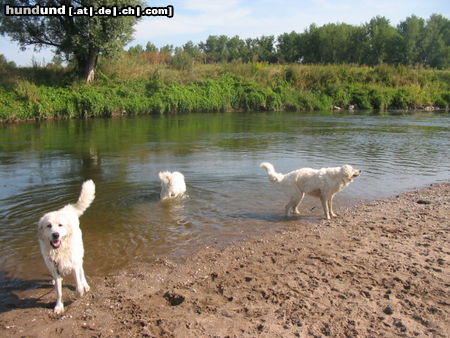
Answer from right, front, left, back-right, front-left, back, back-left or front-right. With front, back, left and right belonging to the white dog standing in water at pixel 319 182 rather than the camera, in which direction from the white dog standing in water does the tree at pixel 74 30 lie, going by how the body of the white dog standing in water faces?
back-left

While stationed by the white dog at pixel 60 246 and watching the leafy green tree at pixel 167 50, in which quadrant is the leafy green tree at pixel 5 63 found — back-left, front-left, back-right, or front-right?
front-left

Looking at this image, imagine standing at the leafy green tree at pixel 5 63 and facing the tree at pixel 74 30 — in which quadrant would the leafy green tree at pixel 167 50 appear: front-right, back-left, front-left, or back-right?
front-left

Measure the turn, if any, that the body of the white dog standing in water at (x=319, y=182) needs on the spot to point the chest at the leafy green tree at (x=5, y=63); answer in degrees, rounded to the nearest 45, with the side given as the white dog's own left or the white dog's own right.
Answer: approximately 135° to the white dog's own left

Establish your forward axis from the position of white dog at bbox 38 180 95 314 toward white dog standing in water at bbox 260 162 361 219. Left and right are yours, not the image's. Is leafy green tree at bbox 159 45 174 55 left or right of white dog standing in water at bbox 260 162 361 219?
left

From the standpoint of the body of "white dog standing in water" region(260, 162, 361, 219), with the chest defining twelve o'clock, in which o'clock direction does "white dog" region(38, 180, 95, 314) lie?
The white dog is roughly at 4 o'clock from the white dog standing in water.

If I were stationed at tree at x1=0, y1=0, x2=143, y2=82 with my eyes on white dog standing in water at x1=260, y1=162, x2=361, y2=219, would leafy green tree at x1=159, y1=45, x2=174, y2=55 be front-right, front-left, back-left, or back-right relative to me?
back-left

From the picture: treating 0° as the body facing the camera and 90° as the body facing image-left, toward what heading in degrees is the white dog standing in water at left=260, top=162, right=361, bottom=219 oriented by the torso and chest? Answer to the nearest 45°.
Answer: approximately 270°

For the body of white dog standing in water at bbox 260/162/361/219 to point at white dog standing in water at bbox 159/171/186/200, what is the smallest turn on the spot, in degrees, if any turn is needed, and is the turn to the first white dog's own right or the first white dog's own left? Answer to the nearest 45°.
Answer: approximately 180°

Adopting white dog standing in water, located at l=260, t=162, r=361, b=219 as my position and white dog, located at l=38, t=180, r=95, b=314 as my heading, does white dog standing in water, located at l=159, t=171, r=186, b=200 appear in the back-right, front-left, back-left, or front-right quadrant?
front-right
